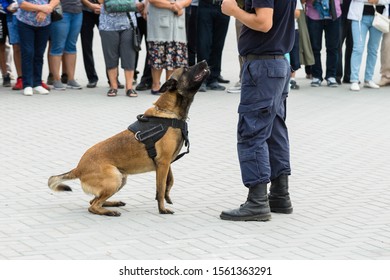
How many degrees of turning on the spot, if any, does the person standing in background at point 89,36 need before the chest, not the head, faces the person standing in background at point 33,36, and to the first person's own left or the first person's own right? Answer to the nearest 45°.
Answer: approximately 45° to the first person's own right

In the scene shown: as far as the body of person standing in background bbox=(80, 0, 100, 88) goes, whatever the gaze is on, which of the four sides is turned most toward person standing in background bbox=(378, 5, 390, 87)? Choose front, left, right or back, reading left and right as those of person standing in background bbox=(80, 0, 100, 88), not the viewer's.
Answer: left

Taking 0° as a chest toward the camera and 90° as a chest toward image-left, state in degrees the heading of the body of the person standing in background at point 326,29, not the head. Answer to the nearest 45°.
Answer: approximately 0°

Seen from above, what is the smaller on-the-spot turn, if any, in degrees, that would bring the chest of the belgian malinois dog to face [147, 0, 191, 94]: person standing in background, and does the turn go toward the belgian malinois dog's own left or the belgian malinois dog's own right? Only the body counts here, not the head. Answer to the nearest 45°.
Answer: approximately 90° to the belgian malinois dog's own left

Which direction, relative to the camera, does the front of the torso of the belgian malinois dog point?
to the viewer's right

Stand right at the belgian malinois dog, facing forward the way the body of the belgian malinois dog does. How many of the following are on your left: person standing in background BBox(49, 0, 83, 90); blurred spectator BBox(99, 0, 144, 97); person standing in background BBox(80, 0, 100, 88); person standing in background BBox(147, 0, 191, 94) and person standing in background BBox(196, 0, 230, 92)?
5

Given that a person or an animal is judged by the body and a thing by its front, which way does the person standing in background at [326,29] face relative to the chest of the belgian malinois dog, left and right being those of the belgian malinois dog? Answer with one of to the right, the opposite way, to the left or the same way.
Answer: to the right

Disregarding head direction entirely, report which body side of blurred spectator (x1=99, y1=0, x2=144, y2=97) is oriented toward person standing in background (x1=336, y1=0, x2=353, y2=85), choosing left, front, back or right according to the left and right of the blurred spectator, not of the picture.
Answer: left

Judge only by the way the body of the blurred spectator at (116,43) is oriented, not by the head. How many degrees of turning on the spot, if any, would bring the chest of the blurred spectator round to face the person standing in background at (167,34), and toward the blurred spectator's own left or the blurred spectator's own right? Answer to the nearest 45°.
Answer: approximately 90° to the blurred spectator's own left
